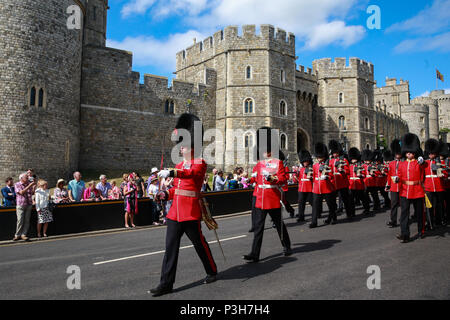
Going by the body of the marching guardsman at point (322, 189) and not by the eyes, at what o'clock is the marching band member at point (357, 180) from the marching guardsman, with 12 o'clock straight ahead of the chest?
The marching band member is roughly at 5 o'clock from the marching guardsman.

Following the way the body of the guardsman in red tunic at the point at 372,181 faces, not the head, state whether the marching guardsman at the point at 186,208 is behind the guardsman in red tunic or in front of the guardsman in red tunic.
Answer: in front

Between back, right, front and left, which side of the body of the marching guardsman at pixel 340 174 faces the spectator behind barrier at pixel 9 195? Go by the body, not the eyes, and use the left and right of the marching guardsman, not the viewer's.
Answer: front

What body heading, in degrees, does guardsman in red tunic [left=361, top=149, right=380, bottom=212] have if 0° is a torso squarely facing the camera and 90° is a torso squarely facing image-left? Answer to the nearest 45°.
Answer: approximately 45°

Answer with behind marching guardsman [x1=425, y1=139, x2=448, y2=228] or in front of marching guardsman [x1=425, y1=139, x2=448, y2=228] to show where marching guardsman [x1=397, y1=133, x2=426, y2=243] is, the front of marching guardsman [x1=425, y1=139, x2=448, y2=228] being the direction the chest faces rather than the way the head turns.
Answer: in front

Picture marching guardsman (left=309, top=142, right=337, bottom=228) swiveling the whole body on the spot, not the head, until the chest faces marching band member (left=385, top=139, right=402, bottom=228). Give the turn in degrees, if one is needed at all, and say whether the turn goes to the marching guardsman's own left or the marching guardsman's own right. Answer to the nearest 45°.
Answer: approximately 135° to the marching guardsman's own left

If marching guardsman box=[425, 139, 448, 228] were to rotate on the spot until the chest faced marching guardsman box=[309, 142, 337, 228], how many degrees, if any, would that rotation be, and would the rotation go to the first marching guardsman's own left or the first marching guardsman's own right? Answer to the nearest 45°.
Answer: approximately 45° to the first marching guardsman's own right

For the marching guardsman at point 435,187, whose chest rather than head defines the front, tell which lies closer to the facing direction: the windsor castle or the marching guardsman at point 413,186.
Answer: the marching guardsman

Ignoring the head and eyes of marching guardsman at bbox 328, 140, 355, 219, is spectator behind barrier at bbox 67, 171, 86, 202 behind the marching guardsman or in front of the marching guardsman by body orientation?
in front

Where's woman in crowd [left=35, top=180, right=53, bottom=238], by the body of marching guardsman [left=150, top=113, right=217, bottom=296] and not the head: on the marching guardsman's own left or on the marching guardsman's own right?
on the marching guardsman's own right

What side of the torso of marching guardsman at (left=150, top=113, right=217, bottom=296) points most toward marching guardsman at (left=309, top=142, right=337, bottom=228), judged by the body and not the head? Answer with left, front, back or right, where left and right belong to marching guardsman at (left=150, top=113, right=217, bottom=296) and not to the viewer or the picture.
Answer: back

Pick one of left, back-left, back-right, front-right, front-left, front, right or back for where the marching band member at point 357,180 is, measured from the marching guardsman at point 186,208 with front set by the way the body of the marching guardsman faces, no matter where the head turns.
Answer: back

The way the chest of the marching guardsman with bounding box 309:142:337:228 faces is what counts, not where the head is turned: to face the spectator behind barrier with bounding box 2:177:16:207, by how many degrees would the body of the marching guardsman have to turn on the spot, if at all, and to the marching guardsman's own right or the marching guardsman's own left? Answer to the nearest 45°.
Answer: approximately 45° to the marching guardsman's own right
